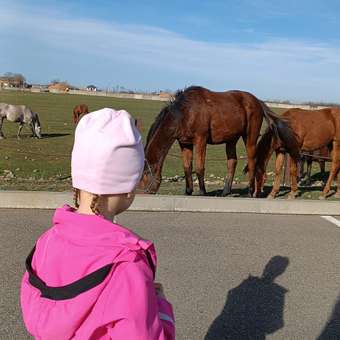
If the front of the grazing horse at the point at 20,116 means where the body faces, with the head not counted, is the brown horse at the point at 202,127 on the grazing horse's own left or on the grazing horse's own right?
on the grazing horse's own right

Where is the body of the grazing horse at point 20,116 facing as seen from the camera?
to the viewer's right

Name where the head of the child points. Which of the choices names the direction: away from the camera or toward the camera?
away from the camera

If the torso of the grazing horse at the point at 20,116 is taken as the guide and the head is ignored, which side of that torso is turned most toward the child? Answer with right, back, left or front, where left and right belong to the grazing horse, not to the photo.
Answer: right

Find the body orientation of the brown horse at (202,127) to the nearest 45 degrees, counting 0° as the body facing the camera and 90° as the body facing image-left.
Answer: approximately 90°

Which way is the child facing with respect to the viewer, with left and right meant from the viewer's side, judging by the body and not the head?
facing away from the viewer and to the right of the viewer
